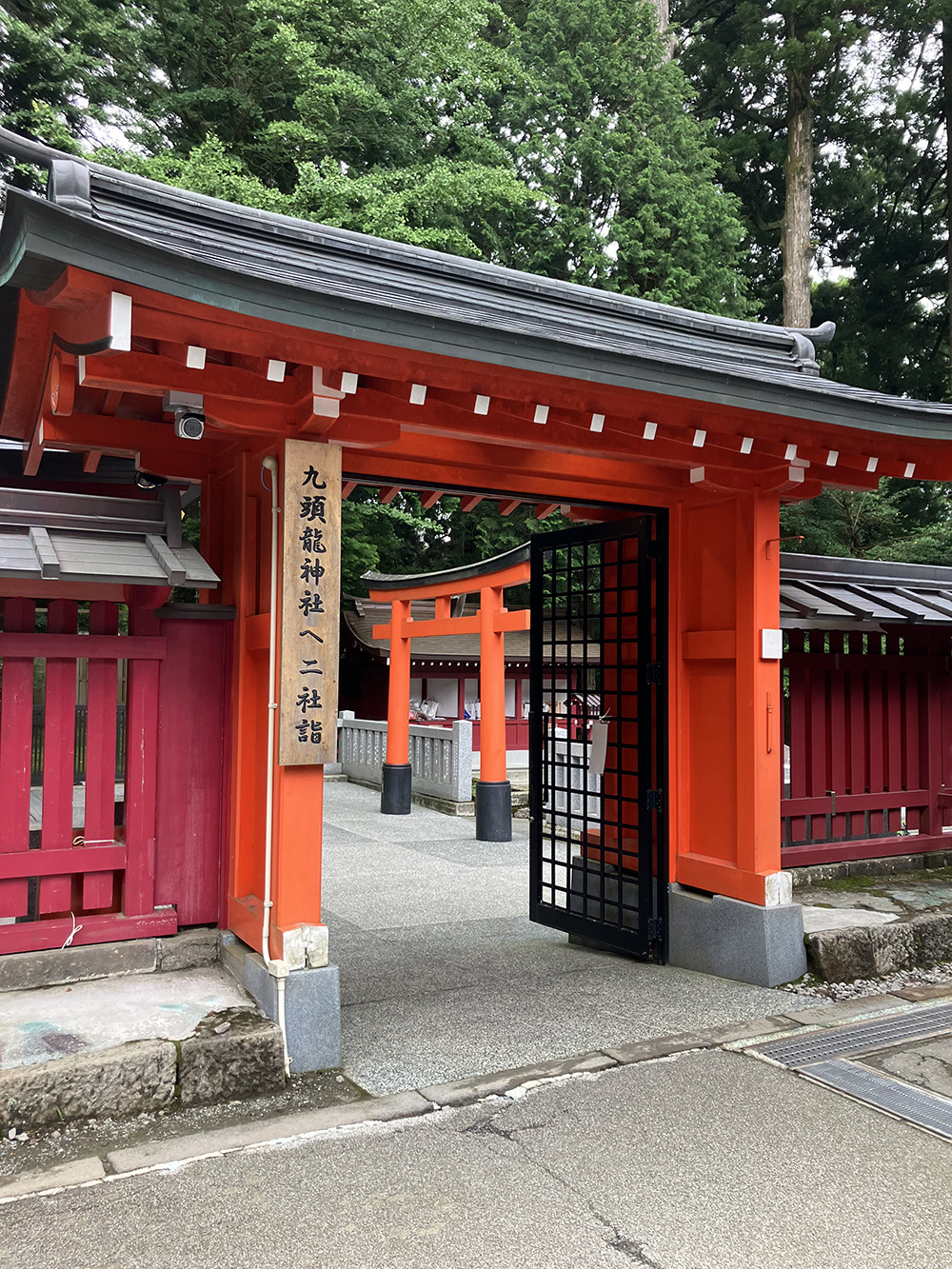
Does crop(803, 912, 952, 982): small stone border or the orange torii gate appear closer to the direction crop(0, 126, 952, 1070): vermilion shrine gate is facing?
the small stone border

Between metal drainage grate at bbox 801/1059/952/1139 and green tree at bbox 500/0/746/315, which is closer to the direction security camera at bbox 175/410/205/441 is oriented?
the metal drainage grate

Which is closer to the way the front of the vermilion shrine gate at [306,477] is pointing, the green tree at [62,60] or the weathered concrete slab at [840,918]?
the weathered concrete slab

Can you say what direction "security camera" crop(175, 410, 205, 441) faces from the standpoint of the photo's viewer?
facing the viewer

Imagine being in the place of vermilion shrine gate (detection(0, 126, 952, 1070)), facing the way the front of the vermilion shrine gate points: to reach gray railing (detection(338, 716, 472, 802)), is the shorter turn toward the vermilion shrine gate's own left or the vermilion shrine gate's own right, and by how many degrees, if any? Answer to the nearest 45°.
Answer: approximately 135° to the vermilion shrine gate's own left

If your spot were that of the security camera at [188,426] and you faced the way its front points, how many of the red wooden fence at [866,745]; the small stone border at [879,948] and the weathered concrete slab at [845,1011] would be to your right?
0

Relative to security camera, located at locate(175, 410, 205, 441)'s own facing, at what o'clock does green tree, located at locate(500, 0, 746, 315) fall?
The green tree is roughly at 7 o'clock from the security camera.

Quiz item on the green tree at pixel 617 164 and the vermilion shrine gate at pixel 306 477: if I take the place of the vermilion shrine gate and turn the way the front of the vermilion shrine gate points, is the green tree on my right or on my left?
on my left

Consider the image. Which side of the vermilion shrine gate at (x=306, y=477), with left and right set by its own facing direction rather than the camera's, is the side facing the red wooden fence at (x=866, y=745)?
left

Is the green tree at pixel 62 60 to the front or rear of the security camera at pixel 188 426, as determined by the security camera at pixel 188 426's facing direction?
to the rear

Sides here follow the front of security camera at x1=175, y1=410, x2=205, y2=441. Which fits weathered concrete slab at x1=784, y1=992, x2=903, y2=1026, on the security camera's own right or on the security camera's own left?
on the security camera's own left

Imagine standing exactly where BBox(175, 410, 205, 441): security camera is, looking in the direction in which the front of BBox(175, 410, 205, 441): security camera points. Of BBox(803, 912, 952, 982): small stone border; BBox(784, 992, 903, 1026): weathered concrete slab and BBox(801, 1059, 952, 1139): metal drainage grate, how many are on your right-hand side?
0
